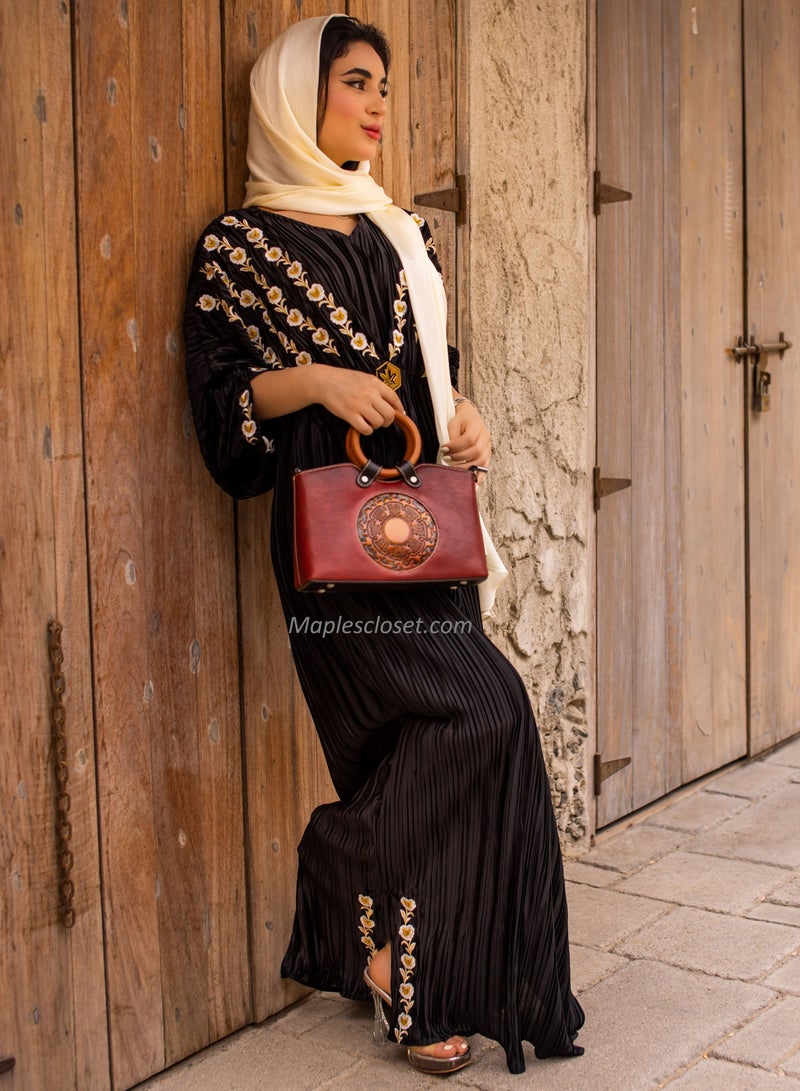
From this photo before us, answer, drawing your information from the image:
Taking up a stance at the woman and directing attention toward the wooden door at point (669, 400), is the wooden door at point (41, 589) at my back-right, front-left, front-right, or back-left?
back-left

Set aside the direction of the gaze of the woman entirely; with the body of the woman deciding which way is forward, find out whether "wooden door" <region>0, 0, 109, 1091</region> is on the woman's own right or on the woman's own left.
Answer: on the woman's own right

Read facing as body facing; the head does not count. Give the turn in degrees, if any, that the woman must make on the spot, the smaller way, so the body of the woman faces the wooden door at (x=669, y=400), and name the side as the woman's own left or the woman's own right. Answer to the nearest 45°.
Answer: approximately 90° to the woman's own left

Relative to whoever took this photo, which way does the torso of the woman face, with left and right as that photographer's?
facing the viewer and to the right of the viewer
